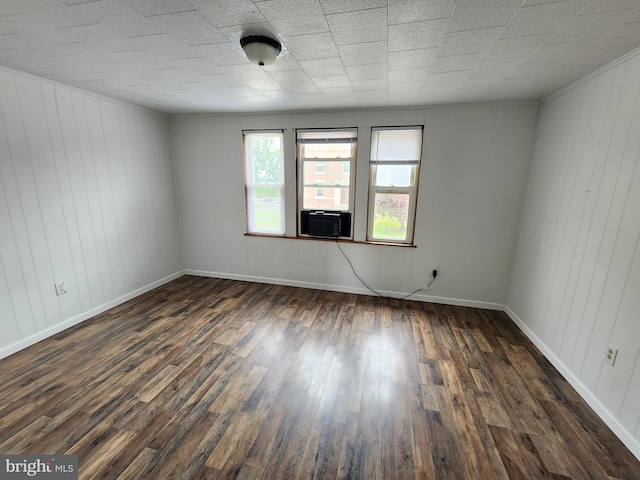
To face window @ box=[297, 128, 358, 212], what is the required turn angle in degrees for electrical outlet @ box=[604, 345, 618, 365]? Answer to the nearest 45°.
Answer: approximately 45° to its right

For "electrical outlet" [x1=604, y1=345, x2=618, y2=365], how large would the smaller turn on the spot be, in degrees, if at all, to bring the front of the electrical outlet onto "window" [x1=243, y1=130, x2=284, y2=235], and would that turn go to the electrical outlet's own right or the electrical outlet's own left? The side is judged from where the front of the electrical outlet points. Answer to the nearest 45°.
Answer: approximately 45° to the electrical outlet's own right

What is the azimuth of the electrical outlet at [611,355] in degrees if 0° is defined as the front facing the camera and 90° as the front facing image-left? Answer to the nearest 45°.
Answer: approximately 45°

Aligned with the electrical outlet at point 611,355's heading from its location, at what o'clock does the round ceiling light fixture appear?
The round ceiling light fixture is roughly at 12 o'clock from the electrical outlet.

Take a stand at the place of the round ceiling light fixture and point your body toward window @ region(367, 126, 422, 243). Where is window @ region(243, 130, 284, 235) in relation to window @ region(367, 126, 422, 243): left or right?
left

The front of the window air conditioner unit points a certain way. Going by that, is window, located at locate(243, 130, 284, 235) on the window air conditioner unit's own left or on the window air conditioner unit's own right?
on the window air conditioner unit's own right

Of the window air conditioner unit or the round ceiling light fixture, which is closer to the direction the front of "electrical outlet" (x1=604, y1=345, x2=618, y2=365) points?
the round ceiling light fixture

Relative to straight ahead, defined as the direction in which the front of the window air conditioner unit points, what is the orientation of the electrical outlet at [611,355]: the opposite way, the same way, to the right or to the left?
to the right

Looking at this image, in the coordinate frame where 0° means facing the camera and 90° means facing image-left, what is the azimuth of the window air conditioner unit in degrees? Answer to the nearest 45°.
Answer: approximately 0°

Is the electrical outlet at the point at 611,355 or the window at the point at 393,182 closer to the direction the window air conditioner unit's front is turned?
the electrical outlet
